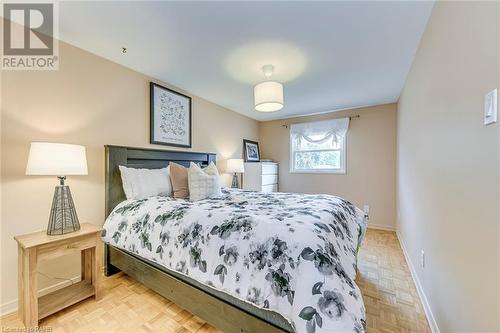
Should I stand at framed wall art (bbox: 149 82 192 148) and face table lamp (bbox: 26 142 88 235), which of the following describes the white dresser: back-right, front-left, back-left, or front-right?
back-left

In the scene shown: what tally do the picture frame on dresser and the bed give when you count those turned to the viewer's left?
0

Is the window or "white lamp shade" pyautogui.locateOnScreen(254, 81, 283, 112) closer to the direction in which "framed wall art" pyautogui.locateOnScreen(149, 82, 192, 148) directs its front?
the white lamp shade

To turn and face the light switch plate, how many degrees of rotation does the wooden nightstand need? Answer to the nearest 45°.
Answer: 0° — it already faces it

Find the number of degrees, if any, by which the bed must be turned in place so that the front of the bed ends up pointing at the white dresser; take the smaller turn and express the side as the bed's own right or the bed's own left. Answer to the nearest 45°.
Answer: approximately 135° to the bed's own left

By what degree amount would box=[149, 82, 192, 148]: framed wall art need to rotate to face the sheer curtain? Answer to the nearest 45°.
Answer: approximately 45° to its left

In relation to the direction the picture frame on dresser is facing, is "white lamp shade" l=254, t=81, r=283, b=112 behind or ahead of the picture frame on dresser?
ahead

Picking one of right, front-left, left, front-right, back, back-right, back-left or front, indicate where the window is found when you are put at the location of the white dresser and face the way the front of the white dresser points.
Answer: front-left

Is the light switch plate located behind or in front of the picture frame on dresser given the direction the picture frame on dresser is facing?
in front

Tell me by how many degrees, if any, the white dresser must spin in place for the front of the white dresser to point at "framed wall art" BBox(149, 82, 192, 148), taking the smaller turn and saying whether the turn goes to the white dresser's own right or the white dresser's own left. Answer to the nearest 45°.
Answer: approximately 90° to the white dresser's own right

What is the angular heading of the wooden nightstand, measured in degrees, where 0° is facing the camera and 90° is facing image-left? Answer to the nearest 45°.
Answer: approximately 315°

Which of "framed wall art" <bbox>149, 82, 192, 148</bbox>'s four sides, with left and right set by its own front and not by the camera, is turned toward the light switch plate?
front
